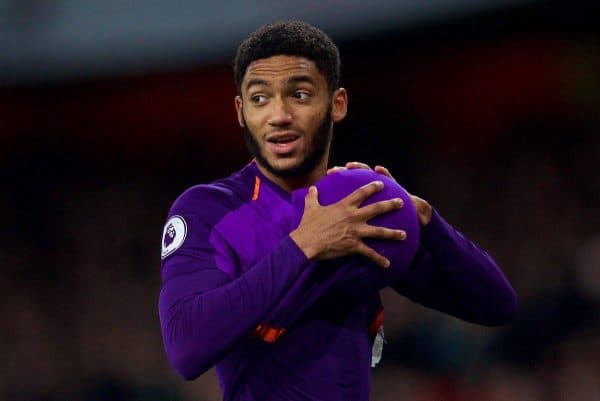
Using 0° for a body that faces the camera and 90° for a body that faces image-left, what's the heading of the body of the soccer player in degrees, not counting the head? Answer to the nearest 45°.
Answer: approximately 315°

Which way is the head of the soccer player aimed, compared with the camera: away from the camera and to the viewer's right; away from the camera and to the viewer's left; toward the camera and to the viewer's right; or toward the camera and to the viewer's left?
toward the camera and to the viewer's left
